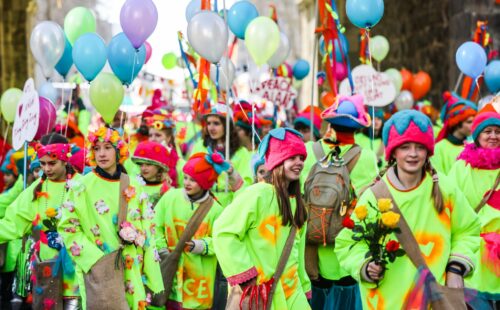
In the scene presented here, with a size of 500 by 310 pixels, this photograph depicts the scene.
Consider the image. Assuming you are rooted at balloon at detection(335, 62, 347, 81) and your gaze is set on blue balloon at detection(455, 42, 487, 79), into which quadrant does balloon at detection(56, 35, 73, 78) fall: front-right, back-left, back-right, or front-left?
back-right

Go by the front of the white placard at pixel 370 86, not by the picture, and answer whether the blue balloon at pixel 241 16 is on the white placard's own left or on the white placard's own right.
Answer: on the white placard's own right

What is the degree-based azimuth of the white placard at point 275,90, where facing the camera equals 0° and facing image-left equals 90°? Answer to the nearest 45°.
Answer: approximately 0°

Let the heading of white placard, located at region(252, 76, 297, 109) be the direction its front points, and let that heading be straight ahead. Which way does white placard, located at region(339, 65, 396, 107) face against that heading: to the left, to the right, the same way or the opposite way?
the same way

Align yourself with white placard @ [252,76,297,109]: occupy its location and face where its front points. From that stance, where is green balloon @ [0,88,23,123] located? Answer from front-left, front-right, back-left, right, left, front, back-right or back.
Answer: right

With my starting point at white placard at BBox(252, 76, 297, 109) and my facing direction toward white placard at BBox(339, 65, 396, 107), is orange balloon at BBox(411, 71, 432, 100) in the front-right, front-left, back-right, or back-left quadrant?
front-left

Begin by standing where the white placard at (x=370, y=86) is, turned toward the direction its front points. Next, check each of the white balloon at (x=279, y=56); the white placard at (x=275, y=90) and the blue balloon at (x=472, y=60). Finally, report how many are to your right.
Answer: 2

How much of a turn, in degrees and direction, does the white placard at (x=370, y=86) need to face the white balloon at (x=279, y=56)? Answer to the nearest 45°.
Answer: approximately 90° to its right

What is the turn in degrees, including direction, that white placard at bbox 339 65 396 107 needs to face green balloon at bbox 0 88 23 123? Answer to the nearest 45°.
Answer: approximately 90° to its right

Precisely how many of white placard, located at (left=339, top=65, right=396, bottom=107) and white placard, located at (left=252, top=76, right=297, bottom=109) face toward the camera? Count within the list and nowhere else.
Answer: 2
